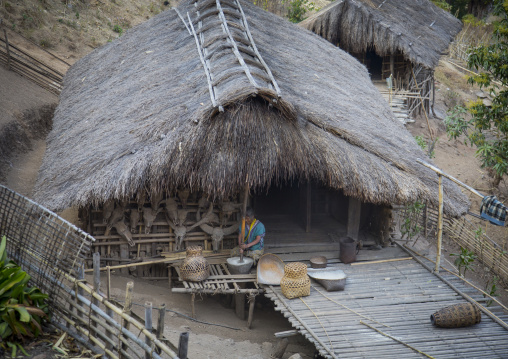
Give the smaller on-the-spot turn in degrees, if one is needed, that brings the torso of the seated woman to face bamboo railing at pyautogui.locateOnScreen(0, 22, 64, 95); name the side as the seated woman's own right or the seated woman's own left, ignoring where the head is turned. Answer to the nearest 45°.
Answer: approximately 90° to the seated woman's own right

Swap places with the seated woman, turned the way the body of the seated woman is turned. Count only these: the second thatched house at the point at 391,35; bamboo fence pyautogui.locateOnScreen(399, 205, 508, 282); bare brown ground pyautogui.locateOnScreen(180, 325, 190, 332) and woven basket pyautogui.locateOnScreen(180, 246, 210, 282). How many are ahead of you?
2

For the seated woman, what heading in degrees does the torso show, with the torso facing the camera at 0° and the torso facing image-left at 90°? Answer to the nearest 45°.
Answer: approximately 45°

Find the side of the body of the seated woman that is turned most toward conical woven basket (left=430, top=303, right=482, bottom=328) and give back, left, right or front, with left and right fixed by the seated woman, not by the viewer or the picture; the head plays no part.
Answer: left

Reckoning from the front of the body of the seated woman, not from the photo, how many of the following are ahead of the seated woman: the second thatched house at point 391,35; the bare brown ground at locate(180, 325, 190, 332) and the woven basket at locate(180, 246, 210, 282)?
2
